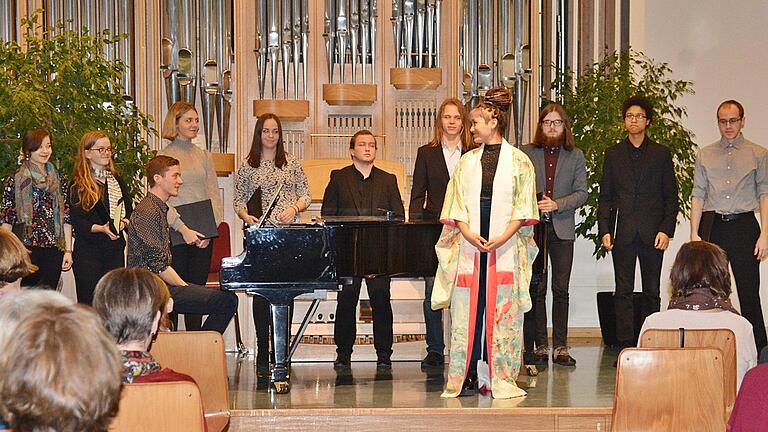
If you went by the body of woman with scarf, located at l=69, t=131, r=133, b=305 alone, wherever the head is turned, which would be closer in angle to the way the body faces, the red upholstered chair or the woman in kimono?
the woman in kimono

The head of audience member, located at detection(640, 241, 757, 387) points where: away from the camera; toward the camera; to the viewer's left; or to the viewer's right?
away from the camera

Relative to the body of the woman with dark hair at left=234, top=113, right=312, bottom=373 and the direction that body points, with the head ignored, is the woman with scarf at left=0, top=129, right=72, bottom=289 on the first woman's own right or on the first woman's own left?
on the first woman's own right

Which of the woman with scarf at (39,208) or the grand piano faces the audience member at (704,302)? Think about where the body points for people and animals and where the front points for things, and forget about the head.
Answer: the woman with scarf

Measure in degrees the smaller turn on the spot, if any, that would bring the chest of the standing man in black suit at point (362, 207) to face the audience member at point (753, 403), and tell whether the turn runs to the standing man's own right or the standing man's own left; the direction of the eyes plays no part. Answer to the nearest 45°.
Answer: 0° — they already face them

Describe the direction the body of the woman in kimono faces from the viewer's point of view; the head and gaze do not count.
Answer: toward the camera

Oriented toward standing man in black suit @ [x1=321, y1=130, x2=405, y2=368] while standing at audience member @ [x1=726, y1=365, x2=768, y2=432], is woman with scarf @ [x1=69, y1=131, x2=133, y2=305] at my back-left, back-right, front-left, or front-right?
front-left

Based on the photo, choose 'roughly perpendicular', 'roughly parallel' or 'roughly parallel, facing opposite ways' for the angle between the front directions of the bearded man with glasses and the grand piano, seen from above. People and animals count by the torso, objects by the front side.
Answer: roughly perpendicular

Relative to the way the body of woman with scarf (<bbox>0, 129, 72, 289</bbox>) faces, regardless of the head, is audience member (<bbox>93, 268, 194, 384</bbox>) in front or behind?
in front

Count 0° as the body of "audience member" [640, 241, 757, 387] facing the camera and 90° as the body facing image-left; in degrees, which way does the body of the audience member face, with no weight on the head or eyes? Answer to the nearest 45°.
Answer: approximately 180°

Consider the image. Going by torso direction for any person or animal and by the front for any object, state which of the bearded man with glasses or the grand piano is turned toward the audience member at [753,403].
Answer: the bearded man with glasses

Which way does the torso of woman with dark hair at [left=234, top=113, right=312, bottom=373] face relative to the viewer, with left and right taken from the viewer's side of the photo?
facing the viewer

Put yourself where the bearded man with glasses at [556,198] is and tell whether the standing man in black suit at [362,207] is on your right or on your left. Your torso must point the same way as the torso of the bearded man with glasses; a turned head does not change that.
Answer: on your right

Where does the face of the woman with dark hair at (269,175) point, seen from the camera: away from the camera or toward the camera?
toward the camera

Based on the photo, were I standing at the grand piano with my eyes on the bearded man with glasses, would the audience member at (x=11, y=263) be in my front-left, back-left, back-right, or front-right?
back-right
